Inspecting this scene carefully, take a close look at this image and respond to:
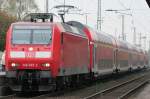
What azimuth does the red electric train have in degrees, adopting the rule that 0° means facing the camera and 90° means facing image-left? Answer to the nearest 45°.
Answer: approximately 45°
